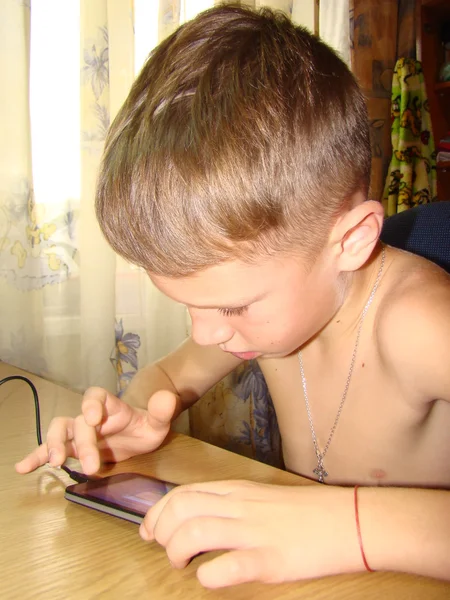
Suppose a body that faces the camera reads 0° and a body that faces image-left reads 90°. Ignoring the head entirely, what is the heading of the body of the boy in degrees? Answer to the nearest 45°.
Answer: approximately 45°

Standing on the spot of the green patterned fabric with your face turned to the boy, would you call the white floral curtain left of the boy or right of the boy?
right

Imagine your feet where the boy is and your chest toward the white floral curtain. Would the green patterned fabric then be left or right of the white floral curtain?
right

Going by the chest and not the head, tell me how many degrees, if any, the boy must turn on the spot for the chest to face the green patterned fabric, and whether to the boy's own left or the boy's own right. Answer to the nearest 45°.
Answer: approximately 135° to the boy's own right

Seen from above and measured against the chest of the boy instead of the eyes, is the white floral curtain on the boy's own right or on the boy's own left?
on the boy's own right
